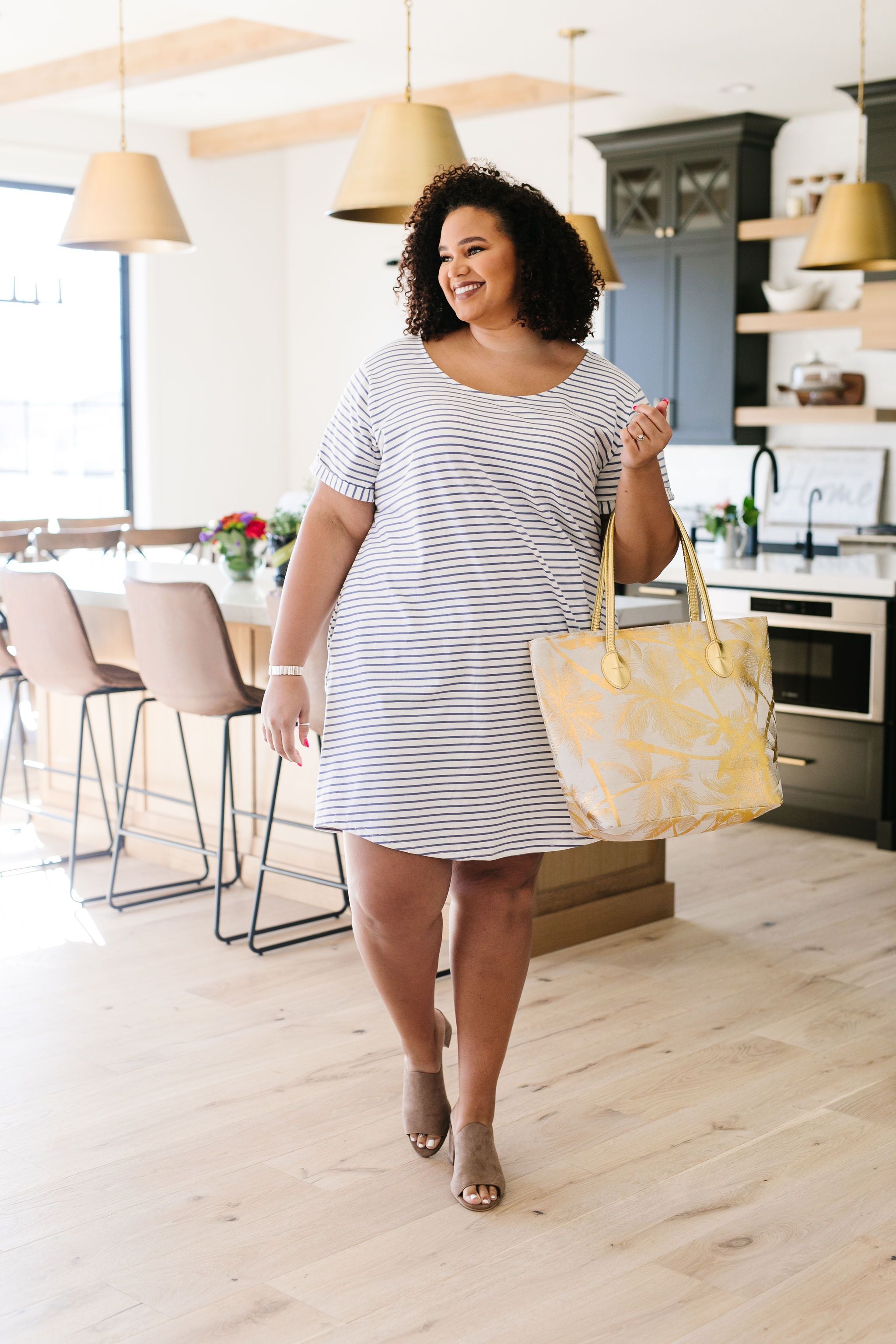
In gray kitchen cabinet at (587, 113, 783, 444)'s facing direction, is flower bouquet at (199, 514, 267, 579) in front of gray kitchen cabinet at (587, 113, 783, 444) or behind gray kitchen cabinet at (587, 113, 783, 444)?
in front

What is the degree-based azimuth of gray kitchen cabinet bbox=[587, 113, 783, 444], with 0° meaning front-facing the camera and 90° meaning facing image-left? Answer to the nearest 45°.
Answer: approximately 45°

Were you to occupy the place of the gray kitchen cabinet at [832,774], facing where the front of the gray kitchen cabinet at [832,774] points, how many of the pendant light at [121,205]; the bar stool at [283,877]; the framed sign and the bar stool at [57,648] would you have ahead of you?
3

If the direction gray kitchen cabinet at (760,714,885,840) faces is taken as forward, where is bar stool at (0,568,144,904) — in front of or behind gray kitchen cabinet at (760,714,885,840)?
in front

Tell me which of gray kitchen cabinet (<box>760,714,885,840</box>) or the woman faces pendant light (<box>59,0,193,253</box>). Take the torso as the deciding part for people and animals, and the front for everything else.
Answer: the gray kitchen cabinet

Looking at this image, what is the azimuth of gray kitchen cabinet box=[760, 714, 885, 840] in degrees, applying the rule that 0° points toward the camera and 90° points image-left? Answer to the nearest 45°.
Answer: approximately 45°

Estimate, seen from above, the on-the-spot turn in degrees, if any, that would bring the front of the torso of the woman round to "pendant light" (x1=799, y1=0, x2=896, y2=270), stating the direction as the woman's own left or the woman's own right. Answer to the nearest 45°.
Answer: approximately 135° to the woman's own left

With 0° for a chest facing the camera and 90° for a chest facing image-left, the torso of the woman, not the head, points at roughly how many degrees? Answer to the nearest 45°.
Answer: approximately 0°

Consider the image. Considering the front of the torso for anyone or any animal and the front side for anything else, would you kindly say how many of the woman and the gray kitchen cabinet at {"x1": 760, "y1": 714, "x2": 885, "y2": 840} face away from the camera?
0

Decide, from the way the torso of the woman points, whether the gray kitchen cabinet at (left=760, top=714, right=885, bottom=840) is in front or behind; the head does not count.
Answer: behind

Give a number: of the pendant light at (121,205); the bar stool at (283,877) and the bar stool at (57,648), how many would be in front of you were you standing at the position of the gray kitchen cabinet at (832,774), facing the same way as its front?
3
